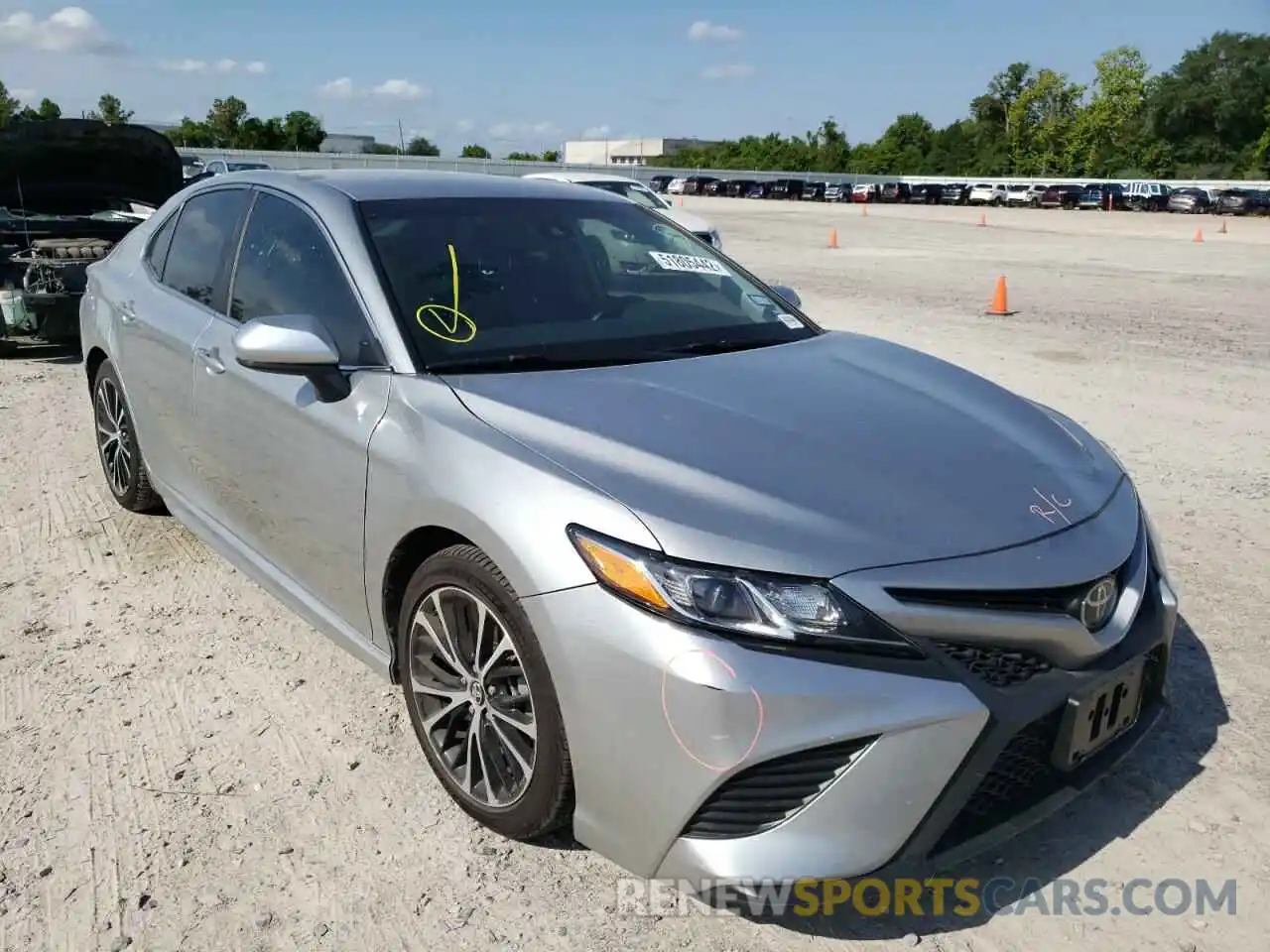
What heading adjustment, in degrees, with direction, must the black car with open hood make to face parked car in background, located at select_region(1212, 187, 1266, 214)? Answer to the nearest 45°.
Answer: approximately 135° to its left

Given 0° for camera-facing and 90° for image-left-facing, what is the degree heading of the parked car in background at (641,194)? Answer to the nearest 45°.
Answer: approximately 315°

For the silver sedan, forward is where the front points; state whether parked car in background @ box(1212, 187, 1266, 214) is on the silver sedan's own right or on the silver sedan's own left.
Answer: on the silver sedan's own left

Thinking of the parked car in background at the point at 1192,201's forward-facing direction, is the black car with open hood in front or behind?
in front

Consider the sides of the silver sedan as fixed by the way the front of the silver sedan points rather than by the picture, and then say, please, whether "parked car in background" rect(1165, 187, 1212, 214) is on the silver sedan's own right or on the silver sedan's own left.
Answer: on the silver sedan's own left

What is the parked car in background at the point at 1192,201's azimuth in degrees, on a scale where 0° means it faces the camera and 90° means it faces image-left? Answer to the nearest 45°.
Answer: approximately 45°

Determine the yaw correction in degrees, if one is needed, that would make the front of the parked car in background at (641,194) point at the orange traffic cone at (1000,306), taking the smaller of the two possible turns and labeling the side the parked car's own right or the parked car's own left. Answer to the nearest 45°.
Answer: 0° — it already faces it

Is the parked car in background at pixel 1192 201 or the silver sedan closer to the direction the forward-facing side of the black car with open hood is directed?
the silver sedan

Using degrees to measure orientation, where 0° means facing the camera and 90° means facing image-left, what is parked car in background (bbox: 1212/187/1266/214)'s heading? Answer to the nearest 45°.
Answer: approximately 45°

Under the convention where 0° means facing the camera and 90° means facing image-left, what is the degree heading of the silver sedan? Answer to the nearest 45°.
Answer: approximately 315°
